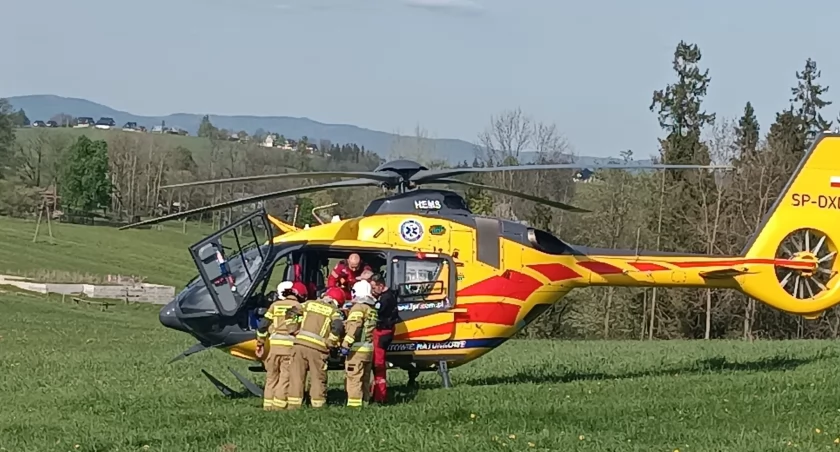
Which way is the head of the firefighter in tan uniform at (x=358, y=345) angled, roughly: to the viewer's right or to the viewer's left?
to the viewer's left

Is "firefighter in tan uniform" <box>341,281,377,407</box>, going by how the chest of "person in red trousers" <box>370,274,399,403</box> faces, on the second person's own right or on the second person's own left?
on the second person's own left

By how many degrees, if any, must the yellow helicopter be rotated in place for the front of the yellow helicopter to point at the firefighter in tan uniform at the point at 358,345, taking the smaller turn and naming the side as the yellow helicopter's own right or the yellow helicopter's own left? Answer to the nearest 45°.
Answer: approximately 45° to the yellow helicopter's own left

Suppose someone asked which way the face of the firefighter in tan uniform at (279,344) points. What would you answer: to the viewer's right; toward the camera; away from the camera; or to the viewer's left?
away from the camera

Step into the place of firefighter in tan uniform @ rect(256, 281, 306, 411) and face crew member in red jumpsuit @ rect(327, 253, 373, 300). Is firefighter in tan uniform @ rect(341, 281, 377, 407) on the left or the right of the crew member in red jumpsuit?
right

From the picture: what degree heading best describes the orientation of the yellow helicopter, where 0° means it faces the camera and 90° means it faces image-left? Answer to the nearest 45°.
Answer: approximately 90°

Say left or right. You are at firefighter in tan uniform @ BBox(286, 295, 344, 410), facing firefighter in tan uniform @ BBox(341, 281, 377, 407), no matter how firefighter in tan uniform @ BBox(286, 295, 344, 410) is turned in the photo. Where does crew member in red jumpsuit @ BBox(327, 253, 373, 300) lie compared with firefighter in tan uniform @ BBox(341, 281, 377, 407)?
left
